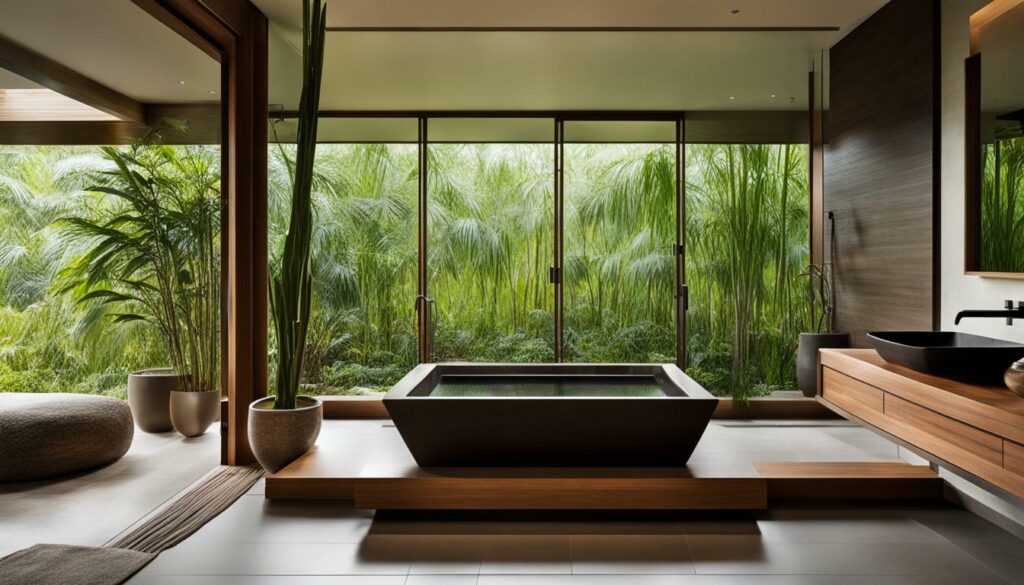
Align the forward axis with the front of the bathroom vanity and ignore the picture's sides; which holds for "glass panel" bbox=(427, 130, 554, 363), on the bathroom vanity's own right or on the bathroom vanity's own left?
on the bathroom vanity's own right

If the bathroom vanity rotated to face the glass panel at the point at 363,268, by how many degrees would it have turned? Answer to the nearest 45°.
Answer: approximately 45° to its right

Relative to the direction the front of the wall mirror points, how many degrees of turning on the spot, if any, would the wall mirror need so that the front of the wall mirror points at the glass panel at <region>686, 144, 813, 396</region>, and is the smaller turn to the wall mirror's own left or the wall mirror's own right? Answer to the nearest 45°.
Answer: approximately 90° to the wall mirror's own right

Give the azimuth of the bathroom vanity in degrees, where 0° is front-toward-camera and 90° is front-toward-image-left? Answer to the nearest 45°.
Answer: approximately 45°

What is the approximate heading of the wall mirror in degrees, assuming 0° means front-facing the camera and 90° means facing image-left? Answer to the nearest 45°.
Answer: approximately 45°

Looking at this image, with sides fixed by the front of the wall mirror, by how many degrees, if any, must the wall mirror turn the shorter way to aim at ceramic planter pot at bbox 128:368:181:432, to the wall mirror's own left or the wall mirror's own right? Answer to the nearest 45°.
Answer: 0° — it already faces it

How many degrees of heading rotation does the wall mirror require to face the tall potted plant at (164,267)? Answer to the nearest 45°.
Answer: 0° — it already faces it
